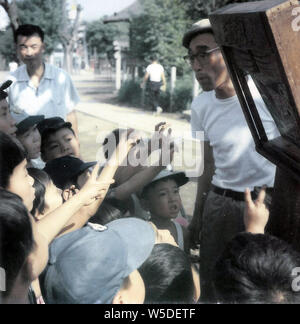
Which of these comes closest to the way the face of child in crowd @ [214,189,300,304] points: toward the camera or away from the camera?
away from the camera

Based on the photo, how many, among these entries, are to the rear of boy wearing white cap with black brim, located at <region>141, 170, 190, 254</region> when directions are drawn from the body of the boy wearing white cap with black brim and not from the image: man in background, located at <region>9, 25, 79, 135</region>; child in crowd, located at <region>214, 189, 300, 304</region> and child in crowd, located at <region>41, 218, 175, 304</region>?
1

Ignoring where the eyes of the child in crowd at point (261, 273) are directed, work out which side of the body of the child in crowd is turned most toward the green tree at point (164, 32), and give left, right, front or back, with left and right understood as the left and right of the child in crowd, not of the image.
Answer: front

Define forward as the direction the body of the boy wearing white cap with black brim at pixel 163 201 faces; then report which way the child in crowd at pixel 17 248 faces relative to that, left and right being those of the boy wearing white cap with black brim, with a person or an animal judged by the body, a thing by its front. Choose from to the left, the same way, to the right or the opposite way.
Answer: to the left

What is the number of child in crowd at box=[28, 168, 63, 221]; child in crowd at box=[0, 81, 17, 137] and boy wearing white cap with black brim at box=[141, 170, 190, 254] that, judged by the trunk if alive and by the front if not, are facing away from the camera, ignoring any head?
0

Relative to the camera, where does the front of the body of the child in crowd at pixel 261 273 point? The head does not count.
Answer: away from the camera

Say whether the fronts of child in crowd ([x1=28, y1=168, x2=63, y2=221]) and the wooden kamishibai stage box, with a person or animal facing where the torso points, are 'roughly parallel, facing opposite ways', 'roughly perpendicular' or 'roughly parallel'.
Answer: roughly parallel, facing opposite ways

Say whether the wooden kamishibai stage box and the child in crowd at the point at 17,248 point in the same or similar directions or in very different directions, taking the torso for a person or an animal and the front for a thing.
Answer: very different directions

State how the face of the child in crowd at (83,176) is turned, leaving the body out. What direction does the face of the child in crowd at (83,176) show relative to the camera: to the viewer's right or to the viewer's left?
to the viewer's right

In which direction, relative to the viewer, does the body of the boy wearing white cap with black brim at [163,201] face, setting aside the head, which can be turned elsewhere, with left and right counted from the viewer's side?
facing the viewer and to the right of the viewer

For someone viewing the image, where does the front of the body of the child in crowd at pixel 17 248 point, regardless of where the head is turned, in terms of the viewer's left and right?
facing away from the viewer and to the right of the viewer

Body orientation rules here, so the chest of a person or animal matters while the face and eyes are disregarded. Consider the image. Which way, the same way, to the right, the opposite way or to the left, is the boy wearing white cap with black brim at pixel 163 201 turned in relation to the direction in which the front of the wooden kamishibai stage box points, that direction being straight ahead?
to the left

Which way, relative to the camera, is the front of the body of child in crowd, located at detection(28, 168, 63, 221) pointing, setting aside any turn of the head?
to the viewer's right

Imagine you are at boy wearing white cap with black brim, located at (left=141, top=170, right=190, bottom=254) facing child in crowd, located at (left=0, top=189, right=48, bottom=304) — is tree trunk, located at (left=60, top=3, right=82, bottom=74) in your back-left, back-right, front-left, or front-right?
back-right
